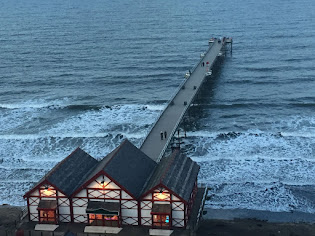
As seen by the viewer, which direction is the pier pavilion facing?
toward the camera
